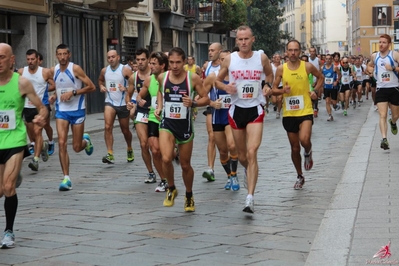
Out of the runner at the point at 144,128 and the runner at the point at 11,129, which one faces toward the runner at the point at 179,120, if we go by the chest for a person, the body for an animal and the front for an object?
the runner at the point at 144,128

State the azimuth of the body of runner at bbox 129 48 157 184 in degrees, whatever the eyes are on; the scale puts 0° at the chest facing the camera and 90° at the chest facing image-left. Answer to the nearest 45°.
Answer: approximately 0°

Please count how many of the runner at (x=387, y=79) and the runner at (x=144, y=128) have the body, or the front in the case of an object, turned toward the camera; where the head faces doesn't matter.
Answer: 2

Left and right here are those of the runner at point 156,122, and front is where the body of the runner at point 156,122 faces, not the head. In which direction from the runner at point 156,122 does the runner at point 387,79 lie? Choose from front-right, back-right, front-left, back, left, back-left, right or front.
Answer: back

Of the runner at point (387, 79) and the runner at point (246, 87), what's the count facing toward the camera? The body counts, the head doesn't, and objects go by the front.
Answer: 2
